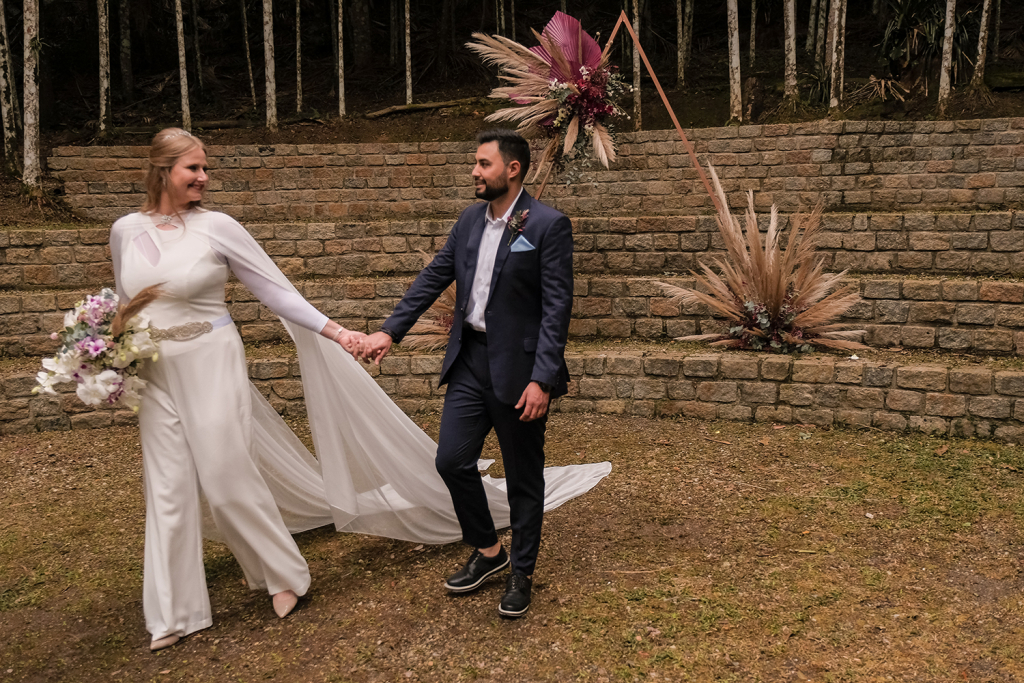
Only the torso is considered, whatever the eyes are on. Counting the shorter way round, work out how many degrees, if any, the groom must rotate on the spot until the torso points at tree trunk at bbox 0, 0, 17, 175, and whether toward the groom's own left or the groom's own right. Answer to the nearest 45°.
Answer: approximately 90° to the groom's own right

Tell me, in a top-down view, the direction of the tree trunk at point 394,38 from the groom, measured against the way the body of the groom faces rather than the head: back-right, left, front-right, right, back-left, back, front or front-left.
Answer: back-right

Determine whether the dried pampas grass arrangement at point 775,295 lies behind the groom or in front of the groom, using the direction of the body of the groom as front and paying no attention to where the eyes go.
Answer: behind

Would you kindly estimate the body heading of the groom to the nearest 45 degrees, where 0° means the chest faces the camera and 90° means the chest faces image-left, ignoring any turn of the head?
approximately 45°

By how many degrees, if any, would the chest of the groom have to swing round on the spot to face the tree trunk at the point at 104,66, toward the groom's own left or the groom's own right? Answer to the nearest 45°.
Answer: approximately 90° to the groom's own right

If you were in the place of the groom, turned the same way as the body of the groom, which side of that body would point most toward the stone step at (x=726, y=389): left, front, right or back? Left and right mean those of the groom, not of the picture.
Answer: back

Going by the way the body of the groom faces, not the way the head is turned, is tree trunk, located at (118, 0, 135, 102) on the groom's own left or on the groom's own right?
on the groom's own right

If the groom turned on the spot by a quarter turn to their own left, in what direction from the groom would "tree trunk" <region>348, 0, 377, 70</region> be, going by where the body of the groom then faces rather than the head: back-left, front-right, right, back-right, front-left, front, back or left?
back-left

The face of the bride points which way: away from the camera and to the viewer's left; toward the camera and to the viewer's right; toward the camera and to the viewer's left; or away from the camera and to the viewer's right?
toward the camera and to the viewer's right

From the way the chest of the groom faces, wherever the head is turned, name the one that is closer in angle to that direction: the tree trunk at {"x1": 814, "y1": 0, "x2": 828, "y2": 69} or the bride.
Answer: the bride

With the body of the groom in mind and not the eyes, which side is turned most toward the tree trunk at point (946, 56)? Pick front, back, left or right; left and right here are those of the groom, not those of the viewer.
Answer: back
